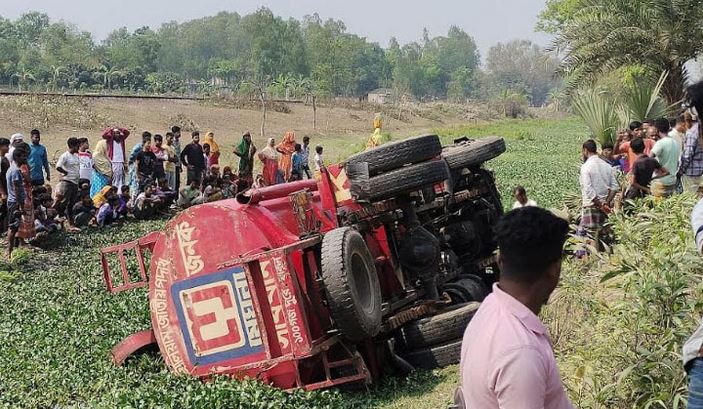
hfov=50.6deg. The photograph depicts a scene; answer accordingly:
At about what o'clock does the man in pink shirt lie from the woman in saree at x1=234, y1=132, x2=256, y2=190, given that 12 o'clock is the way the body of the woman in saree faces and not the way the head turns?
The man in pink shirt is roughly at 12 o'clock from the woman in saree.

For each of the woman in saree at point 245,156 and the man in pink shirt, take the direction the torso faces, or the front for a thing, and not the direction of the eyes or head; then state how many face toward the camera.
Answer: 1

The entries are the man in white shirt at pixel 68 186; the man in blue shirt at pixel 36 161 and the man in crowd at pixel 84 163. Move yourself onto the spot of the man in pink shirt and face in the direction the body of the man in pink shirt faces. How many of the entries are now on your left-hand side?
3

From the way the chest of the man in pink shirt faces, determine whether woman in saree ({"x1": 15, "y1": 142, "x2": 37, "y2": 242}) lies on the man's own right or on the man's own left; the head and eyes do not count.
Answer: on the man's own left
